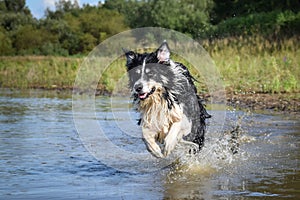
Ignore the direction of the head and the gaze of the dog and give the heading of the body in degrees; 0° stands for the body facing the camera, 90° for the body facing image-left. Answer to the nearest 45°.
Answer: approximately 45°
